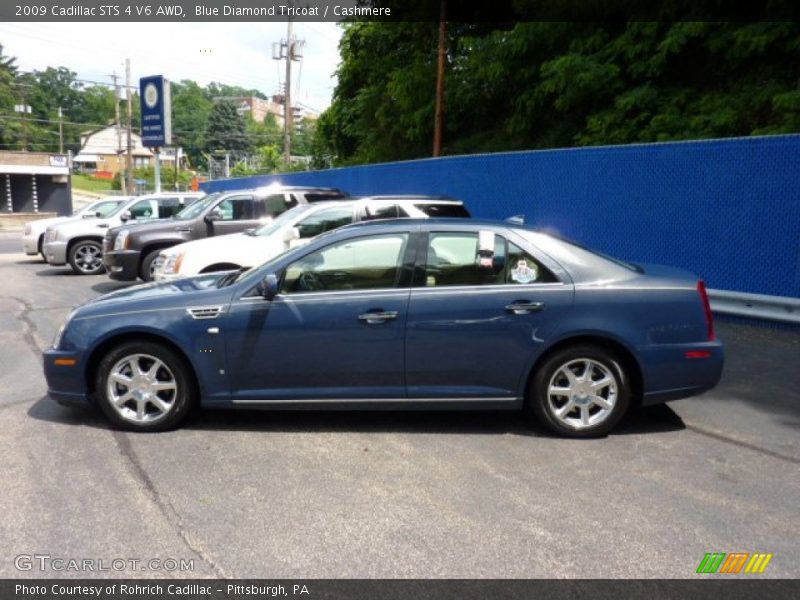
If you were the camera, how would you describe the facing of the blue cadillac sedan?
facing to the left of the viewer

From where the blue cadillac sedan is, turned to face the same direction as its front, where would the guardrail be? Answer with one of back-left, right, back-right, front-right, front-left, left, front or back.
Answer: back-right

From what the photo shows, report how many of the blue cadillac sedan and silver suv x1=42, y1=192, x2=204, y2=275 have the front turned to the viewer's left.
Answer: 2

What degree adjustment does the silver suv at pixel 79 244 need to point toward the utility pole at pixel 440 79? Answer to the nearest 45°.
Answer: approximately 180°

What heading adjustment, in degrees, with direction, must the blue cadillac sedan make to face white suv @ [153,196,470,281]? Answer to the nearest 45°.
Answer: approximately 90° to its right

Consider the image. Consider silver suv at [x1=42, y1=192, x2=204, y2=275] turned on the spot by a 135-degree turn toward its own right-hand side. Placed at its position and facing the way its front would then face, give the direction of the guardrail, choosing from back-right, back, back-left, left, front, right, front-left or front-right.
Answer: right

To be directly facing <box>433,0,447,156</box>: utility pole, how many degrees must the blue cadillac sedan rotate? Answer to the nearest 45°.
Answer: approximately 90° to its right

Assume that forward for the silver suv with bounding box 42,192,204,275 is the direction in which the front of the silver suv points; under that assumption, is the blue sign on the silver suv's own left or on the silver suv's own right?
on the silver suv's own right

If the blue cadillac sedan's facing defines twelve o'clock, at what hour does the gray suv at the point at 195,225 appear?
The gray suv is roughly at 2 o'clock from the blue cadillac sedan.

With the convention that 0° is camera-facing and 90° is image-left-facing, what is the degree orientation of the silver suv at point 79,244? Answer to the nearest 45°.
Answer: approximately 90°

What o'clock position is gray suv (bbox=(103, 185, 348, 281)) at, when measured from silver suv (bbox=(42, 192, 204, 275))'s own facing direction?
The gray suv is roughly at 8 o'clock from the silver suv.
